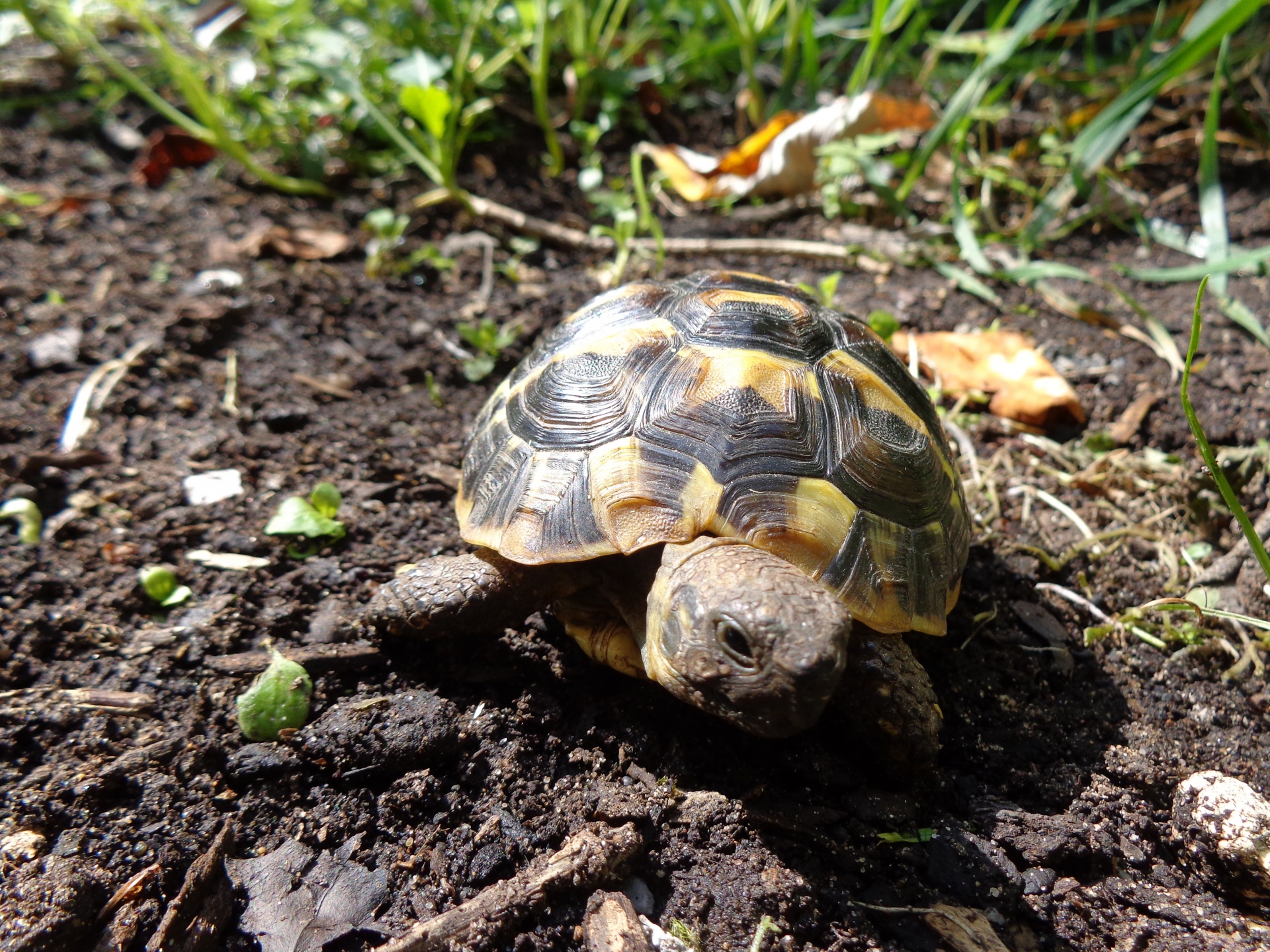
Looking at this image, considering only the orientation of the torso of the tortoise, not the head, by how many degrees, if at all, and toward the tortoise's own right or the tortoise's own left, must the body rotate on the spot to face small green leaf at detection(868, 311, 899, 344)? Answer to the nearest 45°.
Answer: approximately 180°

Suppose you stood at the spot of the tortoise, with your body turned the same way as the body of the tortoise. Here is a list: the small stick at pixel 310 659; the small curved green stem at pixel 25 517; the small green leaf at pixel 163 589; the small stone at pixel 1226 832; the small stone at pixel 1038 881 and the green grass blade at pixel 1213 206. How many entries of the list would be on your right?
3

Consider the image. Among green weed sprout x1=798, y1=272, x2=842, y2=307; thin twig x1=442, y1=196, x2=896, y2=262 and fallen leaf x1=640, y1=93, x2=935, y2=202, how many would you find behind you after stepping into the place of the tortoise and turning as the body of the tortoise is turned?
3

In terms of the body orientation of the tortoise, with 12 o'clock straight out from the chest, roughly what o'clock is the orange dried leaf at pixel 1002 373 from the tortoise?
The orange dried leaf is roughly at 7 o'clock from the tortoise.

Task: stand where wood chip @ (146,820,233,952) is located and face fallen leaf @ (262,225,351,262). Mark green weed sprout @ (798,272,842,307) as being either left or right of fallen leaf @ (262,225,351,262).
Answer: right

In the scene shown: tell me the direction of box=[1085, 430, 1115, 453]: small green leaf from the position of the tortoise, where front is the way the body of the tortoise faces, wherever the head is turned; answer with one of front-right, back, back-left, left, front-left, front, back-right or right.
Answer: back-left

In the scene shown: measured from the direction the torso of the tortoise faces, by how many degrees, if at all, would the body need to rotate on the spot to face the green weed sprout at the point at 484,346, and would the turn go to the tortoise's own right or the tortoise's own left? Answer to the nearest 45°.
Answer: approximately 135° to the tortoise's own right

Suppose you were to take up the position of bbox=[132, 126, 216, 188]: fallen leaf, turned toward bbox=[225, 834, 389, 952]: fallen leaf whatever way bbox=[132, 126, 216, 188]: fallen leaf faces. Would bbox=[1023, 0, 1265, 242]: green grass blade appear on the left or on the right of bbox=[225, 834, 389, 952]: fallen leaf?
left

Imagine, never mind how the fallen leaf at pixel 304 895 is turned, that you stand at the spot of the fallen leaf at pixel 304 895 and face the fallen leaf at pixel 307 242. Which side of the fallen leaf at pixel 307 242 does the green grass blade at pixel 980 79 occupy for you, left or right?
right

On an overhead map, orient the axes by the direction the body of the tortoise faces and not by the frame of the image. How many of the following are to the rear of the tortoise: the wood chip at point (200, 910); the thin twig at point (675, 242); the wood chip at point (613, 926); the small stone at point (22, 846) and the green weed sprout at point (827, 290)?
2

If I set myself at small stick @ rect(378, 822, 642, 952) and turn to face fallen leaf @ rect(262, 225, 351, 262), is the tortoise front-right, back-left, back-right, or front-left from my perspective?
front-right

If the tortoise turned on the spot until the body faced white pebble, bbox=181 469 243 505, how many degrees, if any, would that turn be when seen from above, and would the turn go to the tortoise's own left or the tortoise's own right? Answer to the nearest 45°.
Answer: approximately 90° to the tortoise's own right

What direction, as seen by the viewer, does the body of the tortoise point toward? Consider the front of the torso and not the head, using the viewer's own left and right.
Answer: facing the viewer

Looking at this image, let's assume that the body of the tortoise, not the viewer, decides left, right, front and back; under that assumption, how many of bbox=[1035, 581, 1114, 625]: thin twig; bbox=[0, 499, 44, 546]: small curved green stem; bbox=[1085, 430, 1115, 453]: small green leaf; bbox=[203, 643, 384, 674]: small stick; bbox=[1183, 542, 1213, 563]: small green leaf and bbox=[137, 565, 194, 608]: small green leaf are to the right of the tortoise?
3

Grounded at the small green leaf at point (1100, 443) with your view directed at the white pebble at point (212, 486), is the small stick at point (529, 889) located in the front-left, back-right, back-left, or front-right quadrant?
front-left

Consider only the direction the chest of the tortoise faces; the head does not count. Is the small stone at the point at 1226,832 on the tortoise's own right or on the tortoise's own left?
on the tortoise's own left

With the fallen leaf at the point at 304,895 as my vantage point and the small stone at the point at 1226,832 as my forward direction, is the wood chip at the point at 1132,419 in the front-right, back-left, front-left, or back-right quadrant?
front-left

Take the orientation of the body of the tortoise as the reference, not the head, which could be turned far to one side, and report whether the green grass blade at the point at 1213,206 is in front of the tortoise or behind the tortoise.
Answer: behind

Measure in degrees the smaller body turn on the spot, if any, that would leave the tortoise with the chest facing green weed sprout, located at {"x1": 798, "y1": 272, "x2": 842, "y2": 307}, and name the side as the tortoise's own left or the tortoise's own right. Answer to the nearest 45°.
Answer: approximately 180°

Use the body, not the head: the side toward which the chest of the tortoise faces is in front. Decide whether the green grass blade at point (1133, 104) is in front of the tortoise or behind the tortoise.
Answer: behind

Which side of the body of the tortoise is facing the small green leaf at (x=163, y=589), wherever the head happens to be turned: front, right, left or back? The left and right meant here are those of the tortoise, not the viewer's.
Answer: right
